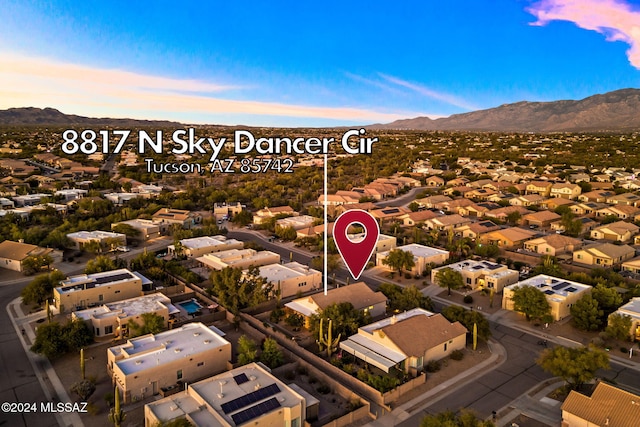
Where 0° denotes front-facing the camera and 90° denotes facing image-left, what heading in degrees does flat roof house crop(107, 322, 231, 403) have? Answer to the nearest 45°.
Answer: approximately 45°

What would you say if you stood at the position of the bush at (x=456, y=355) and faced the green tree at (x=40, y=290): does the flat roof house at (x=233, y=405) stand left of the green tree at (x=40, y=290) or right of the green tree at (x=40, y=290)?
left

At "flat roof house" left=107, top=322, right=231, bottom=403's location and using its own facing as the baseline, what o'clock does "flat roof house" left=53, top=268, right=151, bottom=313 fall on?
"flat roof house" left=53, top=268, right=151, bottom=313 is roughly at 4 o'clock from "flat roof house" left=107, top=322, right=231, bottom=403.

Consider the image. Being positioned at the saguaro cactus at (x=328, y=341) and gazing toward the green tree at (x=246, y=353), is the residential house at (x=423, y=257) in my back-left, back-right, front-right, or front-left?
back-right

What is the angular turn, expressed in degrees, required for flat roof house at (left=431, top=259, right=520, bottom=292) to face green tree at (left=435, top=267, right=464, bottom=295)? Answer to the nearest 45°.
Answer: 0° — it already faces it

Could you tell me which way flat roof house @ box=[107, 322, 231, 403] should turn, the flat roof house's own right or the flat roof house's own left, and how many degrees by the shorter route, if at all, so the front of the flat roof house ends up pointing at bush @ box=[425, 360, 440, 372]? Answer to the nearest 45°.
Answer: approximately 135° to the flat roof house's own left

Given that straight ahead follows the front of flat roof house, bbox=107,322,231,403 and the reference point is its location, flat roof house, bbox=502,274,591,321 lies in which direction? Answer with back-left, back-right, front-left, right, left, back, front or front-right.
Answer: back-left

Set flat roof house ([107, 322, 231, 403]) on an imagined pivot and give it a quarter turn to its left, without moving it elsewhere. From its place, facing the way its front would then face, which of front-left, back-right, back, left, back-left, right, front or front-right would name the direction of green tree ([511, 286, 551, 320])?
front-left

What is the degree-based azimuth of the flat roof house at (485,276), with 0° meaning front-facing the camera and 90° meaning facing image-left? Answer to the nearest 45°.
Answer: approximately 45°

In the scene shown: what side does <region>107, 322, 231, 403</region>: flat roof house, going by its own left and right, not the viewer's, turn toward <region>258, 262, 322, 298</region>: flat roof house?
back
